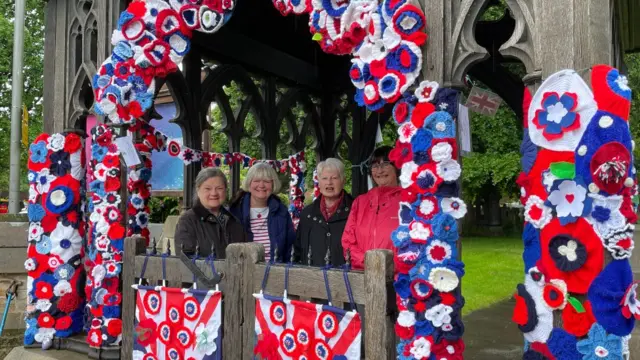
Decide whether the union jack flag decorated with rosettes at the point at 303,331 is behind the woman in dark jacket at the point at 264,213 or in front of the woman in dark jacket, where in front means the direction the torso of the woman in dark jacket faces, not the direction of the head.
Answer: in front

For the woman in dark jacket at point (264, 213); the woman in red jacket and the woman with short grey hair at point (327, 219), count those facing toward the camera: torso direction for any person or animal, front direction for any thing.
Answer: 3

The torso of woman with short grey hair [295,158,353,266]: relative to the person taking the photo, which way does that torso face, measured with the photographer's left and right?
facing the viewer

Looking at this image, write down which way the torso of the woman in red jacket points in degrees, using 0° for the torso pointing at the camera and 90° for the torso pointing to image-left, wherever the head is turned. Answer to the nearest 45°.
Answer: approximately 0°

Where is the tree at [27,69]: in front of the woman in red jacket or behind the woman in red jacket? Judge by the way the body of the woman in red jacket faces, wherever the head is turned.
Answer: behind

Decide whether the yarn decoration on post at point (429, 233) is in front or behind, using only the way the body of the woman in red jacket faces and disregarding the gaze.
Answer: in front

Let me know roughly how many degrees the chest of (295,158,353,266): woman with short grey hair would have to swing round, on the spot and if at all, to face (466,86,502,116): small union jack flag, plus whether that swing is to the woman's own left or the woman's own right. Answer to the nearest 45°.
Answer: approximately 90° to the woman's own left

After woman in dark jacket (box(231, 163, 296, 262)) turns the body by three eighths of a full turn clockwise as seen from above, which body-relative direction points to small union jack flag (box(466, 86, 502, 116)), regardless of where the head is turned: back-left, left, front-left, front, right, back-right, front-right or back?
back-right

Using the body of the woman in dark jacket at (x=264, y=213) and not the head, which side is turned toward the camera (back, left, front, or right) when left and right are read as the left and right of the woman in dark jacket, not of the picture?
front

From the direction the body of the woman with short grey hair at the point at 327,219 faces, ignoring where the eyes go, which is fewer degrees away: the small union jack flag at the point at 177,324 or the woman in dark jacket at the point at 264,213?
the small union jack flag

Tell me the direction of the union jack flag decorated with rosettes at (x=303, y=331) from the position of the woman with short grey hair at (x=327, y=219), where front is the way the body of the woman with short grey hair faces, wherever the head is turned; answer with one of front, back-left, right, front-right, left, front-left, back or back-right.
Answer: front
